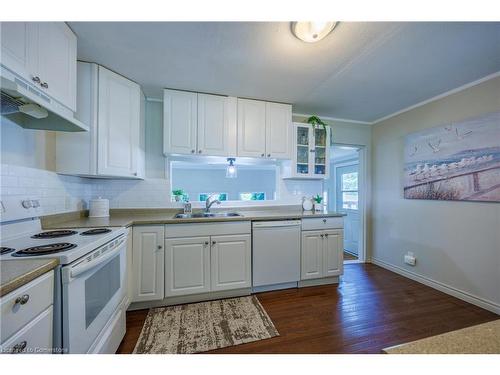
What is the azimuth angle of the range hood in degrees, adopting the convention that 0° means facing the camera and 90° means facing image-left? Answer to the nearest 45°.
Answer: approximately 315°

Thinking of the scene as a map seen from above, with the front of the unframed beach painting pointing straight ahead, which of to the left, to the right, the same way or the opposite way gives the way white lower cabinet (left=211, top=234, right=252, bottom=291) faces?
to the left

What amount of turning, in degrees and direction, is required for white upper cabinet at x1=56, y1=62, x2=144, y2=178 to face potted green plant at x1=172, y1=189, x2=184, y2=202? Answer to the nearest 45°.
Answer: approximately 90° to its left

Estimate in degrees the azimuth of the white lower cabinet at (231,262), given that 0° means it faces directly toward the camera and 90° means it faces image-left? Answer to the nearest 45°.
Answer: approximately 0°

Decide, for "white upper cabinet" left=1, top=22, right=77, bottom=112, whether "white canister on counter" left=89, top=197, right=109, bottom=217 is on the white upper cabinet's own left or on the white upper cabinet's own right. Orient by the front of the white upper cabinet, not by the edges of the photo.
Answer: on the white upper cabinet's own left

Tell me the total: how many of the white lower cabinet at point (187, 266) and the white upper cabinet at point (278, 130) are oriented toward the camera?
2

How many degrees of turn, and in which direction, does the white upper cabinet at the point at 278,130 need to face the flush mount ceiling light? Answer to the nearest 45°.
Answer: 0° — it already faces it

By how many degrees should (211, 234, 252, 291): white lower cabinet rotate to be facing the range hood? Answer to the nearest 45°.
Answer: approximately 45° to its right
